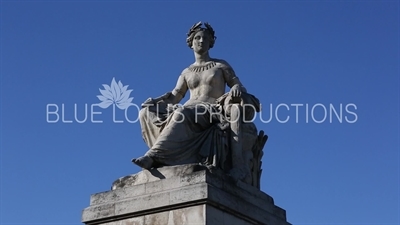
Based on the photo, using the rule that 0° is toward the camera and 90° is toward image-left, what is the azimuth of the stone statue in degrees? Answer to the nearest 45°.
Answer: approximately 45°
